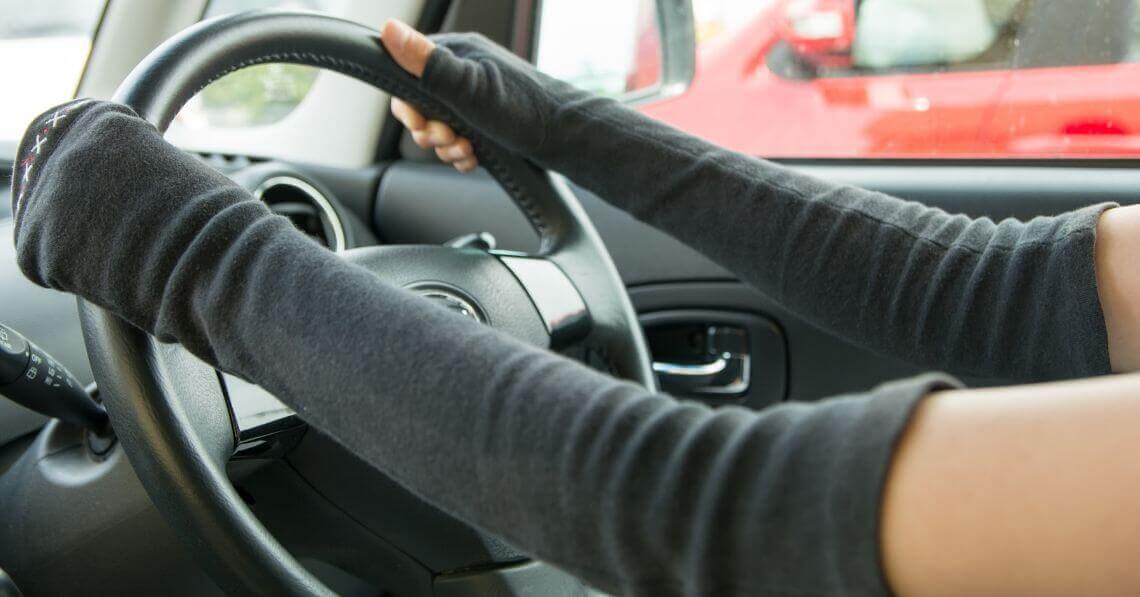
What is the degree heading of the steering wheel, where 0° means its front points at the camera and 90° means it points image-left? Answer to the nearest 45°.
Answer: approximately 315°

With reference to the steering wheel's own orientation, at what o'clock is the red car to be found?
The red car is roughly at 9 o'clock from the steering wheel.

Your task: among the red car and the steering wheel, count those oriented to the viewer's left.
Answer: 1

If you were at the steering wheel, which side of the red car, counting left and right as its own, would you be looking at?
left

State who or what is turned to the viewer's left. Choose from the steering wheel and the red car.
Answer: the red car

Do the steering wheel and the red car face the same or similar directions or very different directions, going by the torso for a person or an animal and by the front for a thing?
very different directions

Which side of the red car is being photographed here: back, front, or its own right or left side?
left
